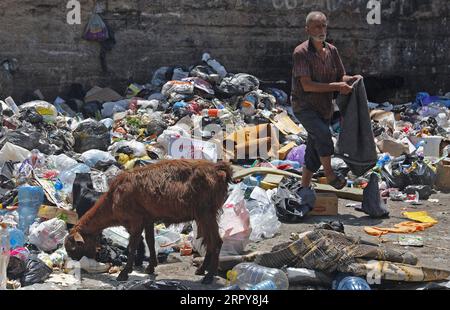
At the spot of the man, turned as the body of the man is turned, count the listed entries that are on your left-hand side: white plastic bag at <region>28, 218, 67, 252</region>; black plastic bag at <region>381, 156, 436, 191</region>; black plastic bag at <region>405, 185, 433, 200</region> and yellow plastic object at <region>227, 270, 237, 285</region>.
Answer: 2

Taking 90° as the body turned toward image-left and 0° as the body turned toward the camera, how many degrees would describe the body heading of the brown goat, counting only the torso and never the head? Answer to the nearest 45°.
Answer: approximately 90°

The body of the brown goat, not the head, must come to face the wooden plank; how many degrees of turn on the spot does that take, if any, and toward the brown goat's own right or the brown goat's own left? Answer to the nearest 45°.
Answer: approximately 135° to the brown goat's own right

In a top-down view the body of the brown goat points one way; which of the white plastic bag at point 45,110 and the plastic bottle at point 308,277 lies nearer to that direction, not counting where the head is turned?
the white plastic bag

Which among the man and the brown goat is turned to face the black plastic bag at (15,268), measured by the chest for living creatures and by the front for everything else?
the brown goat

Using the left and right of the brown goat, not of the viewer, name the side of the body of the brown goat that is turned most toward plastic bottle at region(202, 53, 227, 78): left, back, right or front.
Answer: right
